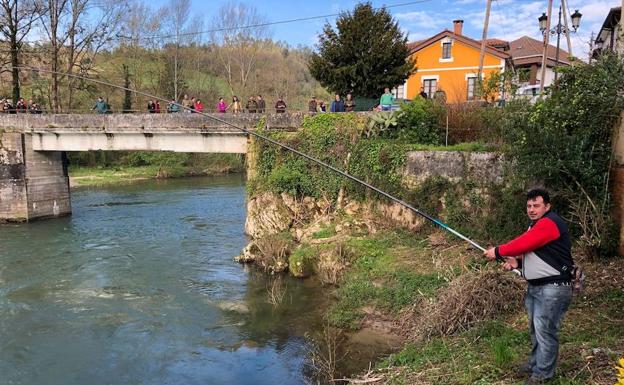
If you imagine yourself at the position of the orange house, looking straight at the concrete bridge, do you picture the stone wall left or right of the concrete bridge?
left

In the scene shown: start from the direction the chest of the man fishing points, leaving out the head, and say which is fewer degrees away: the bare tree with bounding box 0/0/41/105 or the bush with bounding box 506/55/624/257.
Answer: the bare tree

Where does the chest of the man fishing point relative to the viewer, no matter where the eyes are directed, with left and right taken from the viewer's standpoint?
facing to the left of the viewer

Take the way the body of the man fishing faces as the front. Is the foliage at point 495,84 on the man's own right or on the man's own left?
on the man's own right

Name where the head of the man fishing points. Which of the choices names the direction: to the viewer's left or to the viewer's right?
to the viewer's left

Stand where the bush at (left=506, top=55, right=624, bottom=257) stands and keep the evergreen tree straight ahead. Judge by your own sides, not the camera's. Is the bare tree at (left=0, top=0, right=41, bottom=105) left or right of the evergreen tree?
left

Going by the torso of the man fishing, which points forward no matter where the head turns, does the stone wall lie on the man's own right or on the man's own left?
on the man's own right

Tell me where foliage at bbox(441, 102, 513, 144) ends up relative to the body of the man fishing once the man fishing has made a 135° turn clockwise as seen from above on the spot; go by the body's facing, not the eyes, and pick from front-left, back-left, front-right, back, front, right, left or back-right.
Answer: front-left

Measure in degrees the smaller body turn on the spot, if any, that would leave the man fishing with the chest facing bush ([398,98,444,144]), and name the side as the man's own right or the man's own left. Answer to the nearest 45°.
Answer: approximately 90° to the man's own right

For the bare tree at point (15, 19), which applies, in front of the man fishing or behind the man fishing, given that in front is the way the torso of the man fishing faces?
in front

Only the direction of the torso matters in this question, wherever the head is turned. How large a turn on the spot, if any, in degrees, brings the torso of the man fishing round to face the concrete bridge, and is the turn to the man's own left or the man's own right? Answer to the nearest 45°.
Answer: approximately 45° to the man's own right

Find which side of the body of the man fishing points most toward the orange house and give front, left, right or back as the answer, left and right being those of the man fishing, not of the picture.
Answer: right
